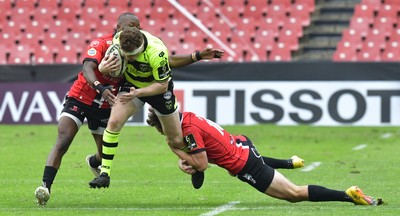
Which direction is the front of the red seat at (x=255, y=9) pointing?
toward the camera

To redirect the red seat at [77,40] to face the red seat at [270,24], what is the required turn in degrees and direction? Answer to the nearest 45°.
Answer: approximately 90° to its left

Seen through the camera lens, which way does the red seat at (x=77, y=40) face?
facing the viewer

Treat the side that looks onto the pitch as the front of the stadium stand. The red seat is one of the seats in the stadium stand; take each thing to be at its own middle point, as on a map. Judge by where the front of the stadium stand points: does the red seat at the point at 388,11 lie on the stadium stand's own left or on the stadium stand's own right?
on the stadium stand's own left

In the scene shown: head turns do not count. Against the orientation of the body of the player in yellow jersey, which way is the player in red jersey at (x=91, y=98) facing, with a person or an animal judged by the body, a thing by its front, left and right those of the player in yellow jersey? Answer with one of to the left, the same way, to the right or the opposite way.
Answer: to the left

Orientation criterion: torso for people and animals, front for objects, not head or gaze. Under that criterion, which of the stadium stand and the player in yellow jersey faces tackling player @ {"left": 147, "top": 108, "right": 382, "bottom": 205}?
the stadium stand

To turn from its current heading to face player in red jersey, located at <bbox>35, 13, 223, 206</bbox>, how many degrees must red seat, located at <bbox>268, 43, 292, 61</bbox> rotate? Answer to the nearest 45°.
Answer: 0° — it already faces them

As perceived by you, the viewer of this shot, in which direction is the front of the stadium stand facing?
facing the viewer
